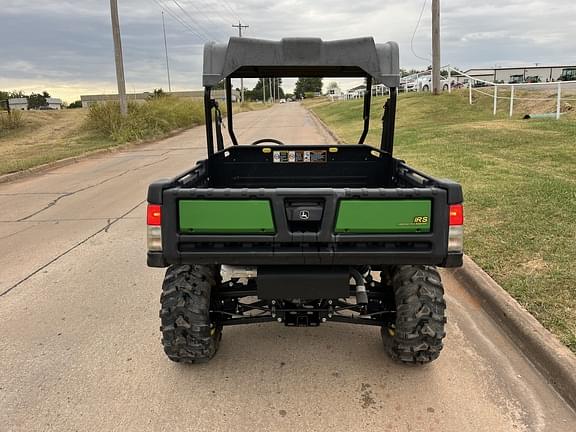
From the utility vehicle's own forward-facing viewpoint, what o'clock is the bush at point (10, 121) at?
The bush is roughly at 11 o'clock from the utility vehicle.

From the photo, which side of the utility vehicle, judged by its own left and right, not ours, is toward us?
back

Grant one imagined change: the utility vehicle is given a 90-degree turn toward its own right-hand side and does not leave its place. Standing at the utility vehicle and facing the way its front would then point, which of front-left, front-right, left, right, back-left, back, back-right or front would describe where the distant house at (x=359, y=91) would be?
left

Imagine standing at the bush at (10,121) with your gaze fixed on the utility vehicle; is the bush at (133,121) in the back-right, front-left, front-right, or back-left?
front-left

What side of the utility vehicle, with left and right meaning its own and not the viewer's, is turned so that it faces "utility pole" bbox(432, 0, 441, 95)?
front

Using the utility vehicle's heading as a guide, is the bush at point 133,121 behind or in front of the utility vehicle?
in front

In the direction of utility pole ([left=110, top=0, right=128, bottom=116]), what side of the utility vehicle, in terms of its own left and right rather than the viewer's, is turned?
front
